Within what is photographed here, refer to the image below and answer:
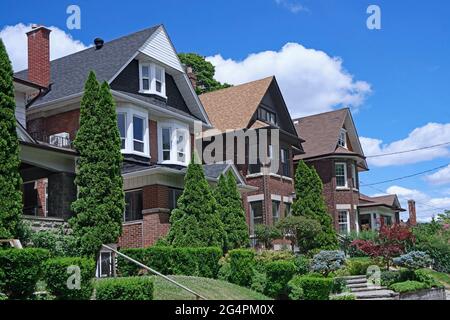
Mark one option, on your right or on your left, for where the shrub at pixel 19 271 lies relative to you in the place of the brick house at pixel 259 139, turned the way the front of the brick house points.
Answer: on your right

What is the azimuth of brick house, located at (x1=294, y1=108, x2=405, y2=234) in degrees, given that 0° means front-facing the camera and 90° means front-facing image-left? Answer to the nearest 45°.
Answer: approximately 315°

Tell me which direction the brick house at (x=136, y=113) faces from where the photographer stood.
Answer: facing the viewer and to the right of the viewer

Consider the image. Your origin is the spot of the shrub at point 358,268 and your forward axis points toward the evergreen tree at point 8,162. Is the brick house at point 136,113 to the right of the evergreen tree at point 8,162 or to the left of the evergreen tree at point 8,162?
right

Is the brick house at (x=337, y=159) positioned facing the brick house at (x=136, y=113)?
no

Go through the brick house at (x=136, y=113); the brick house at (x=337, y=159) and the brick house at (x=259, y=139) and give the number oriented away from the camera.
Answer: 0

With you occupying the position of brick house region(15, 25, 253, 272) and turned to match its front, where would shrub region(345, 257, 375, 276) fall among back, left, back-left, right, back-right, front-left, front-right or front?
front-left

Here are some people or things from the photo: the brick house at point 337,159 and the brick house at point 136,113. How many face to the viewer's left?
0

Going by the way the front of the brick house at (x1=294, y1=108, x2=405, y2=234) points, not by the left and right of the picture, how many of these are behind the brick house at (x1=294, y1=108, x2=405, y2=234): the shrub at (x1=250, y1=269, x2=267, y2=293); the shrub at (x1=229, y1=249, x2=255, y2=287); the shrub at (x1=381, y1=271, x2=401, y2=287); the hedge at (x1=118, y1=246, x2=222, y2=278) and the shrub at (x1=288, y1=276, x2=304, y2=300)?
0

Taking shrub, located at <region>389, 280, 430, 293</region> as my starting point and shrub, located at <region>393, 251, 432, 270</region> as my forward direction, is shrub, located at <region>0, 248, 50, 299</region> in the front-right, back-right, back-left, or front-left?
back-left

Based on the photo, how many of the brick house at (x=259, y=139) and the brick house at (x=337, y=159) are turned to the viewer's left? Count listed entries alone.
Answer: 0

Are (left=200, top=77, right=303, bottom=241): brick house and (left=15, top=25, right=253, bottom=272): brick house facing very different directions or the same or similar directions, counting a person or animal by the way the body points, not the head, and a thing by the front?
same or similar directions

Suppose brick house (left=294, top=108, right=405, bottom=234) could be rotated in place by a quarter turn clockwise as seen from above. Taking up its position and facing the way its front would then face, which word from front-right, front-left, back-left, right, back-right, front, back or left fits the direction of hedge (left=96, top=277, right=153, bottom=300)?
front-left

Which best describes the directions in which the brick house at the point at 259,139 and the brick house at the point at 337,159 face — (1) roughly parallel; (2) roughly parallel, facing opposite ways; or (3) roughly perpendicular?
roughly parallel

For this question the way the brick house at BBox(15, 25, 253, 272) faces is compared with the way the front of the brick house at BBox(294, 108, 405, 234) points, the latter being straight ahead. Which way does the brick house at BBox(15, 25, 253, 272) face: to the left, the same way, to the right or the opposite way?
the same way

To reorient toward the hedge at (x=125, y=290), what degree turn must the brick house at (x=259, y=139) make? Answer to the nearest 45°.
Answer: approximately 45° to its right

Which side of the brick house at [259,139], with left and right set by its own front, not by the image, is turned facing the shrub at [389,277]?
front
